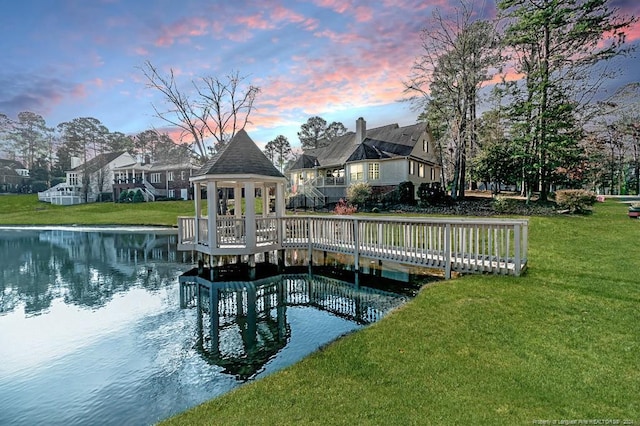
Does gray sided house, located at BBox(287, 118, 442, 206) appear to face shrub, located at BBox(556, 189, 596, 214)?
no

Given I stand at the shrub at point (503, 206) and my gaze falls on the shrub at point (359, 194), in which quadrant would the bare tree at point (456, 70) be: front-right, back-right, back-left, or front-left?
front-right

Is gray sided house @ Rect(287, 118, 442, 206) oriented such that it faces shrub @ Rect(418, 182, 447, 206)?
no

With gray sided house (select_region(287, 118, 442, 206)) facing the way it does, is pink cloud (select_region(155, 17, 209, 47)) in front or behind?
behind

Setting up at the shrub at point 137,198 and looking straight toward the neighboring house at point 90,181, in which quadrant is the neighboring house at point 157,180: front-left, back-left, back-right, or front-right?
front-right
